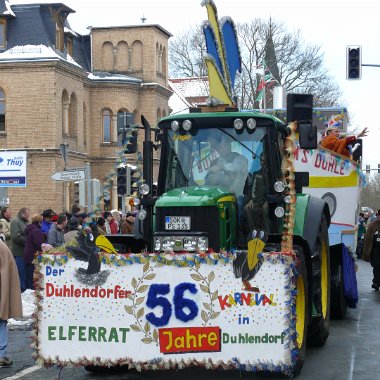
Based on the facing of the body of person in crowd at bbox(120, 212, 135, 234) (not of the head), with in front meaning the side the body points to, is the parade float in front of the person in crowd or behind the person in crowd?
in front

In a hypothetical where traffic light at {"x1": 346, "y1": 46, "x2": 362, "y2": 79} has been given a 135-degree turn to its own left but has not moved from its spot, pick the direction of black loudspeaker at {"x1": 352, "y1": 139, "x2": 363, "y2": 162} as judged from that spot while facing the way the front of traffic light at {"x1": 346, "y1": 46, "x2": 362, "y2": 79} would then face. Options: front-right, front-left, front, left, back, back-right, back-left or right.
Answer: back-right

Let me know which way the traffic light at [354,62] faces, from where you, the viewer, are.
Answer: facing the viewer

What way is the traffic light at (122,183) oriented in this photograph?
toward the camera

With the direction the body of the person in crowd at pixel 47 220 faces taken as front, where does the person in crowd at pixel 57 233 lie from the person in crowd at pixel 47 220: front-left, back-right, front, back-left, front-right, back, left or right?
right

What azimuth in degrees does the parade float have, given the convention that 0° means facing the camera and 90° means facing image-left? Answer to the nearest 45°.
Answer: approximately 0°
